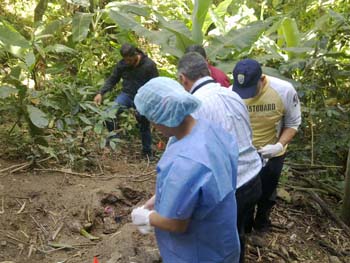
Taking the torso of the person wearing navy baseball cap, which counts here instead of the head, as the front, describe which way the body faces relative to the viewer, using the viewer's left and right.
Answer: facing the viewer and to the left of the viewer

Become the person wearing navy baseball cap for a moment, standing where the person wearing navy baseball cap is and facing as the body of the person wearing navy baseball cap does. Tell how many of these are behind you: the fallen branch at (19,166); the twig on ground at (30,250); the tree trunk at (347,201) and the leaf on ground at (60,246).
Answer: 1

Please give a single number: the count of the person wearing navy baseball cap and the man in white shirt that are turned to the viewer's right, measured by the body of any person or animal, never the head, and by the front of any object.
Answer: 0

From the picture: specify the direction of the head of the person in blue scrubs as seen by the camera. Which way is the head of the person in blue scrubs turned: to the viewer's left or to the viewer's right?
to the viewer's left

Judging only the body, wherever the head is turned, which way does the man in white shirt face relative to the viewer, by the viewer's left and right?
facing away from the viewer and to the left of the viewer

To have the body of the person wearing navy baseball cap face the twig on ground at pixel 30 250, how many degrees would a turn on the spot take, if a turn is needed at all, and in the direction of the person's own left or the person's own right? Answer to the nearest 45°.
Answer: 0° — they already face it

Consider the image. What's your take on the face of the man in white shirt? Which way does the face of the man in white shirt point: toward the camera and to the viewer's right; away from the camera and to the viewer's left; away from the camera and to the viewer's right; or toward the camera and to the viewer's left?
away from the camera and to the viewer's left

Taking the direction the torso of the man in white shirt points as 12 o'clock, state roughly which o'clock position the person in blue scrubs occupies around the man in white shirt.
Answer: The person in blue scrubs is roughly at 8 o'clock from the man in white shirt.

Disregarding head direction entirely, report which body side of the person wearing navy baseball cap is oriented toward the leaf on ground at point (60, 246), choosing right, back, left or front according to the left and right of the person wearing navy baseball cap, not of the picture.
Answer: front

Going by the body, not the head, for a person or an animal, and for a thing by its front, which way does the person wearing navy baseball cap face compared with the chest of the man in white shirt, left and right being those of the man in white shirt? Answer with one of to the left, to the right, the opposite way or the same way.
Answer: to the left
